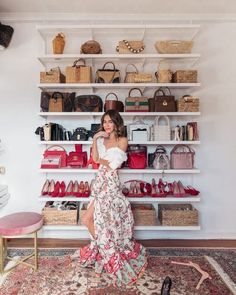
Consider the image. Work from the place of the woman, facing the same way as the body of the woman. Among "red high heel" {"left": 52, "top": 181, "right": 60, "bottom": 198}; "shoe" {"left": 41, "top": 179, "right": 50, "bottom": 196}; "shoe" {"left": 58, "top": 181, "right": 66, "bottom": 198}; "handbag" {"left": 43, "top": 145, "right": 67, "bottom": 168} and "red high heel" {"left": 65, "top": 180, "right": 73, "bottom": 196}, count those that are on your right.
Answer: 5

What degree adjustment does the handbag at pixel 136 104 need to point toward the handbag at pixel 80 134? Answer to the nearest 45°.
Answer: approximately 90° to its right

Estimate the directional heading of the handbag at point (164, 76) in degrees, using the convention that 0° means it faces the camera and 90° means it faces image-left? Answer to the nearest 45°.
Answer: approximately 0°

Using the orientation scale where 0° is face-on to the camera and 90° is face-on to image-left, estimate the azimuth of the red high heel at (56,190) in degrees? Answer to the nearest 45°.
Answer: approximately 45°

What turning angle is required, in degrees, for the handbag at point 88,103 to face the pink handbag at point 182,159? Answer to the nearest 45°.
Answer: approximately 90° to its left
